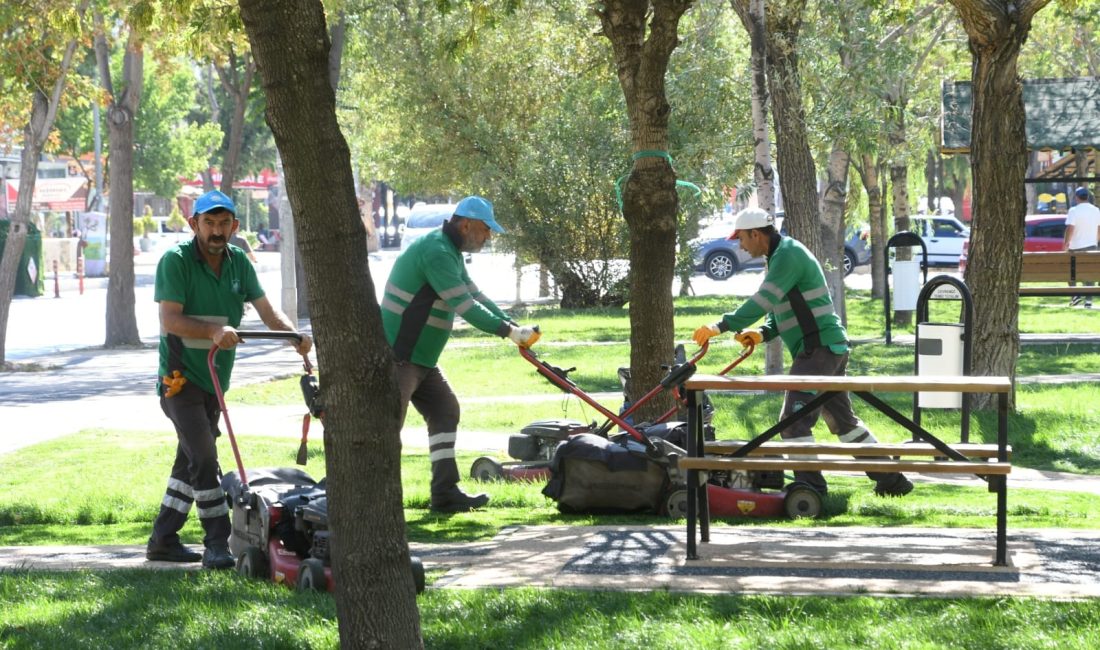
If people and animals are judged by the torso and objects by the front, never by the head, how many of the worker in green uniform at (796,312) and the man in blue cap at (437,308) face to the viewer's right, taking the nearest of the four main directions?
1

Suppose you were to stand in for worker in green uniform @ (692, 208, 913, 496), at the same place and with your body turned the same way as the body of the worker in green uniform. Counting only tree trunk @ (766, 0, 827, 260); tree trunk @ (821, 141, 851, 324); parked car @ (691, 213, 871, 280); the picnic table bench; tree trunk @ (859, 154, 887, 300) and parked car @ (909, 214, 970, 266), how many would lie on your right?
5

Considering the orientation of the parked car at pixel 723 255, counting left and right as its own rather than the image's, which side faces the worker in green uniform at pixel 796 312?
left

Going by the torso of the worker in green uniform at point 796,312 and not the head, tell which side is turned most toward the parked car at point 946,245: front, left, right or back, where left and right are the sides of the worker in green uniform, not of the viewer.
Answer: right

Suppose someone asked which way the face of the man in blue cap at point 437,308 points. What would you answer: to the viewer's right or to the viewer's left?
to the viewer's right

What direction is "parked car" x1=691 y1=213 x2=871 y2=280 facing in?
to the viewer's left

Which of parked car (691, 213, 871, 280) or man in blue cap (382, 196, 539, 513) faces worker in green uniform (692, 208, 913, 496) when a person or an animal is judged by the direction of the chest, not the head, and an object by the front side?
the man in blue cap

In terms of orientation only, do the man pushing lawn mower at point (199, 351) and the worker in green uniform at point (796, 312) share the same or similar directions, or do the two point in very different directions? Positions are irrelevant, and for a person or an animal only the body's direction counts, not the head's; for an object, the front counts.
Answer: very different directions

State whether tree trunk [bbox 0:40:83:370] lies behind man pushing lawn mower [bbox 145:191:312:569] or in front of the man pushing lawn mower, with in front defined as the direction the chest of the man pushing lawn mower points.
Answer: behind

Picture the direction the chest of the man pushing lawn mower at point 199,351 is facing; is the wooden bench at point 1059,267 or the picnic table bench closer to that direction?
the picnic table bench

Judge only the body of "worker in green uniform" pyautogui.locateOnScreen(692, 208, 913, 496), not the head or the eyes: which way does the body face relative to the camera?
to the viewer's left

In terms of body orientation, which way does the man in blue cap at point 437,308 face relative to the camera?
to the viewer's right

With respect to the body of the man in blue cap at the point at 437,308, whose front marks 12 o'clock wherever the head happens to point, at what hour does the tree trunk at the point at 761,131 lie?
The tree trunk is roughly at 10 o'clock from the man in blue cap.
